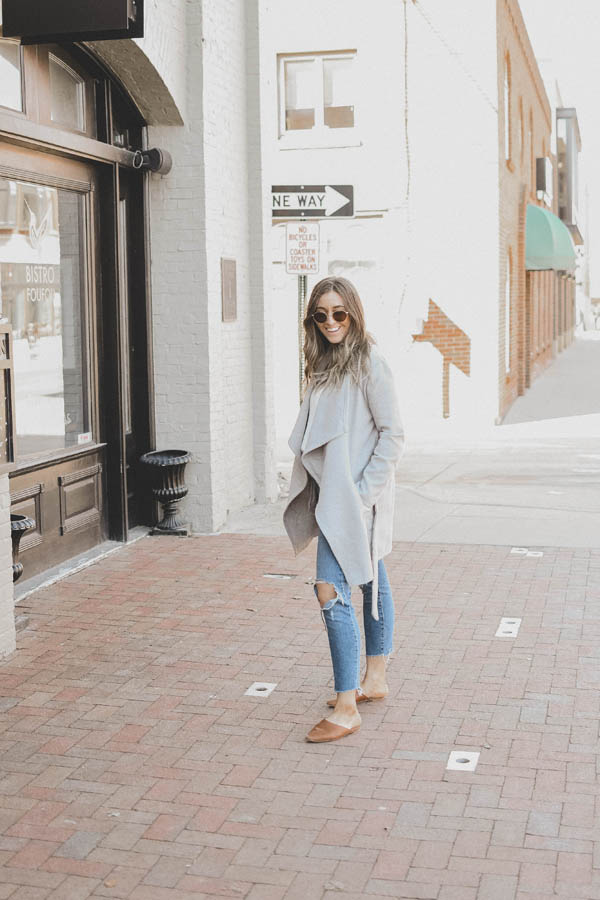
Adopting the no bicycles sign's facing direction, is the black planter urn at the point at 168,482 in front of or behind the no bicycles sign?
in front

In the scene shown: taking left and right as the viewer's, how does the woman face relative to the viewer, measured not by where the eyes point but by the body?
facing the viewer and to the left of the viewer

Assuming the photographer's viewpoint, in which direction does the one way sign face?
facing the viewer

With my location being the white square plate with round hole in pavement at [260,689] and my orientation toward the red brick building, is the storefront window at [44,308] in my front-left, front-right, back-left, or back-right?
front-left

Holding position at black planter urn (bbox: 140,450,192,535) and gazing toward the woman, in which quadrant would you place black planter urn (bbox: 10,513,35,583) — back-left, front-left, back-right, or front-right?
front-right

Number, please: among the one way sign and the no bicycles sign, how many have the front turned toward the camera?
2

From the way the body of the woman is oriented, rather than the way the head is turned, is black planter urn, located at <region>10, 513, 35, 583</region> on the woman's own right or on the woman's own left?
on the woman's own right

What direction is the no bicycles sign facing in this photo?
toward the camera

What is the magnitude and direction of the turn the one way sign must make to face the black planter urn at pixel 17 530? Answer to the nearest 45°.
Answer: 0° — it already faces it

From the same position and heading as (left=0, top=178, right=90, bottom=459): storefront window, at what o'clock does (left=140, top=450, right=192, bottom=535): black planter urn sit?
The black planter urn is roughly at 9 o'clock from the storefront window.

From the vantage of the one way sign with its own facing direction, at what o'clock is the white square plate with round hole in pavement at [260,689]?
The white square plate with round hole in pavement is roughly at 12 o'clock from the one way sign.

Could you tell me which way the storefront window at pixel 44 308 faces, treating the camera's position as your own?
facing the viewer and to the right of the viewer
